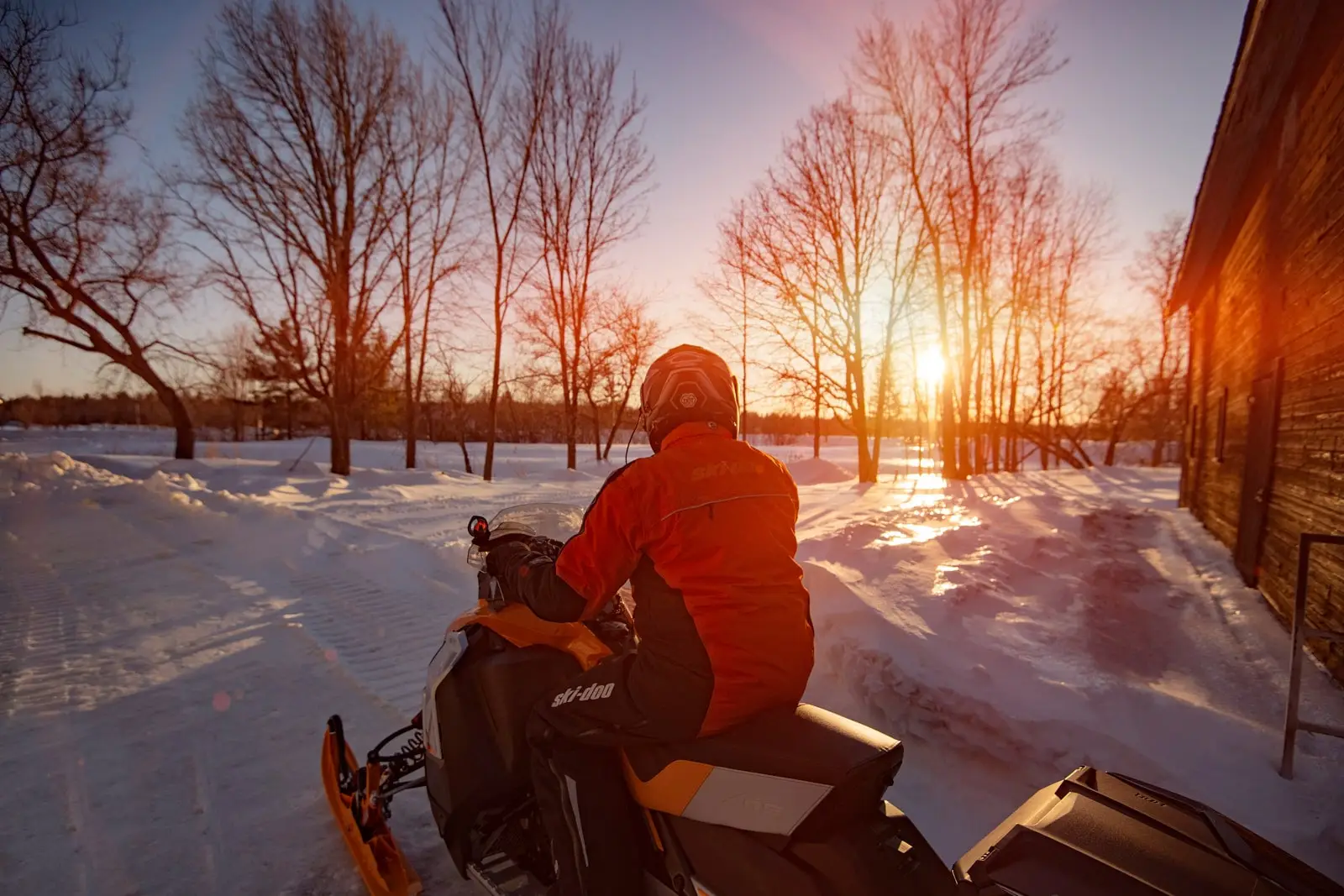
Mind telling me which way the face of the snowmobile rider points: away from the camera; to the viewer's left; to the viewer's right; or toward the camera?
away from the camera

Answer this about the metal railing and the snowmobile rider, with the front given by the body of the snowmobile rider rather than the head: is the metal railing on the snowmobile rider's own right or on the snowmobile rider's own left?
on the snowmobile rider's own right

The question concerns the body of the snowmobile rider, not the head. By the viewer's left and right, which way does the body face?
facing away from the viewer and to the left of the viewer
